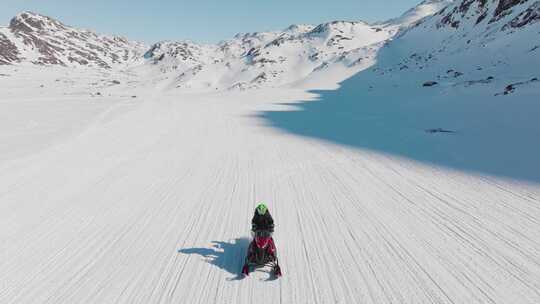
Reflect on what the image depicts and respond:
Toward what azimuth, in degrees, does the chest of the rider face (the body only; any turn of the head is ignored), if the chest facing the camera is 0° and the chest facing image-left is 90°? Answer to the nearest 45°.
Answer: approximately 0°

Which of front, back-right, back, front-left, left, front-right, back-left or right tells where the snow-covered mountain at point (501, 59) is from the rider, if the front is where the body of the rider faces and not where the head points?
back-left

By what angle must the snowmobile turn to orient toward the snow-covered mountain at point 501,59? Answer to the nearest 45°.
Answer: approximately 135° to its left
